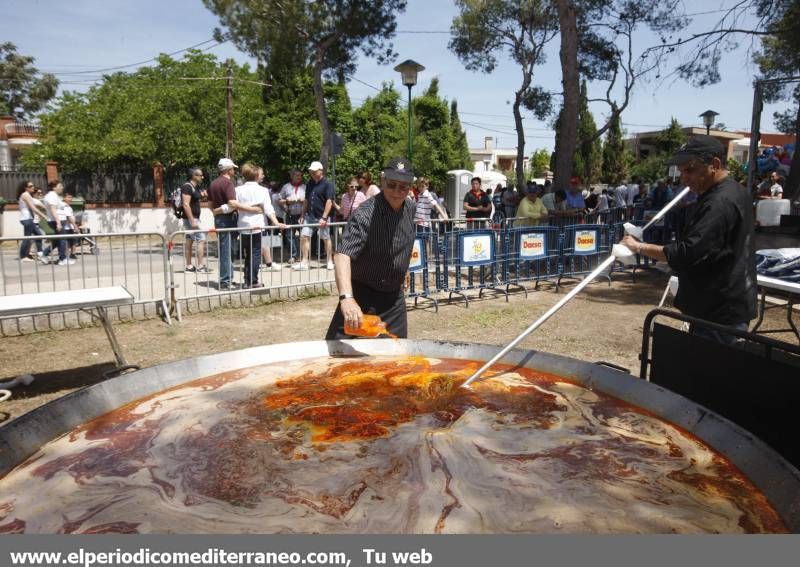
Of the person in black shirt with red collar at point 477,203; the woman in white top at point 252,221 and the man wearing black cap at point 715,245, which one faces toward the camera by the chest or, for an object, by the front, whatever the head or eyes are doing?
the person in black shirt with red collar

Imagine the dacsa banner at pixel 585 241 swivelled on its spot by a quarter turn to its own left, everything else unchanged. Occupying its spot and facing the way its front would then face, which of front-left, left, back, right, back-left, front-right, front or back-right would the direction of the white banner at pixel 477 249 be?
back-right

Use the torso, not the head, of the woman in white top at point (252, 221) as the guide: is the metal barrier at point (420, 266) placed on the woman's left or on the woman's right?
on the woman's right

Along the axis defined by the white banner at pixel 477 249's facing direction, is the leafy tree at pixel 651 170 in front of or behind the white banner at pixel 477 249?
behind

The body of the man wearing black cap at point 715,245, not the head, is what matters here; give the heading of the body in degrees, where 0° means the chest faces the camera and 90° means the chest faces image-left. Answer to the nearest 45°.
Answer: approximately 90°

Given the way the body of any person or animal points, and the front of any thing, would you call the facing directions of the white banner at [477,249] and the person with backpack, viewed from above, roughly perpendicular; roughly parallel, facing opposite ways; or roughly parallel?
roughly perpendicular

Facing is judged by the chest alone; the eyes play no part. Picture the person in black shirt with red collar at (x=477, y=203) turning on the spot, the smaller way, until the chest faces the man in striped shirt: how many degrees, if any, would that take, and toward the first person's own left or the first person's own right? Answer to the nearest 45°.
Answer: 0° — they already face them

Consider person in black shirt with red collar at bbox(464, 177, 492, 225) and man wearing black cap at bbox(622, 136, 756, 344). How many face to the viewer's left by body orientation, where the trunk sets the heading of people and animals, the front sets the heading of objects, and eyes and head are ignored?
1

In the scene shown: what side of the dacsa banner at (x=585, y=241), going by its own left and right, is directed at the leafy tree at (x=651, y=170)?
back

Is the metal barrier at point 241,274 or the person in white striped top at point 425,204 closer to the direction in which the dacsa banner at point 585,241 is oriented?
the metal barrier

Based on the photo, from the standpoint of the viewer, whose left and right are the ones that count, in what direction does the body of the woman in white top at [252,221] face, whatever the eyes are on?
facing away from the viewer and to the right of the viewer
